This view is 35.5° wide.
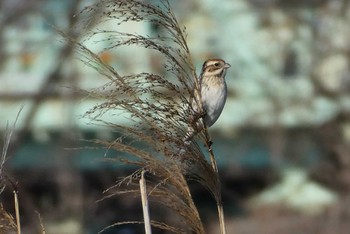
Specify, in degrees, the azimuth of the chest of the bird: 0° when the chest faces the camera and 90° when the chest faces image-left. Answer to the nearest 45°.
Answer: approximately 315°
